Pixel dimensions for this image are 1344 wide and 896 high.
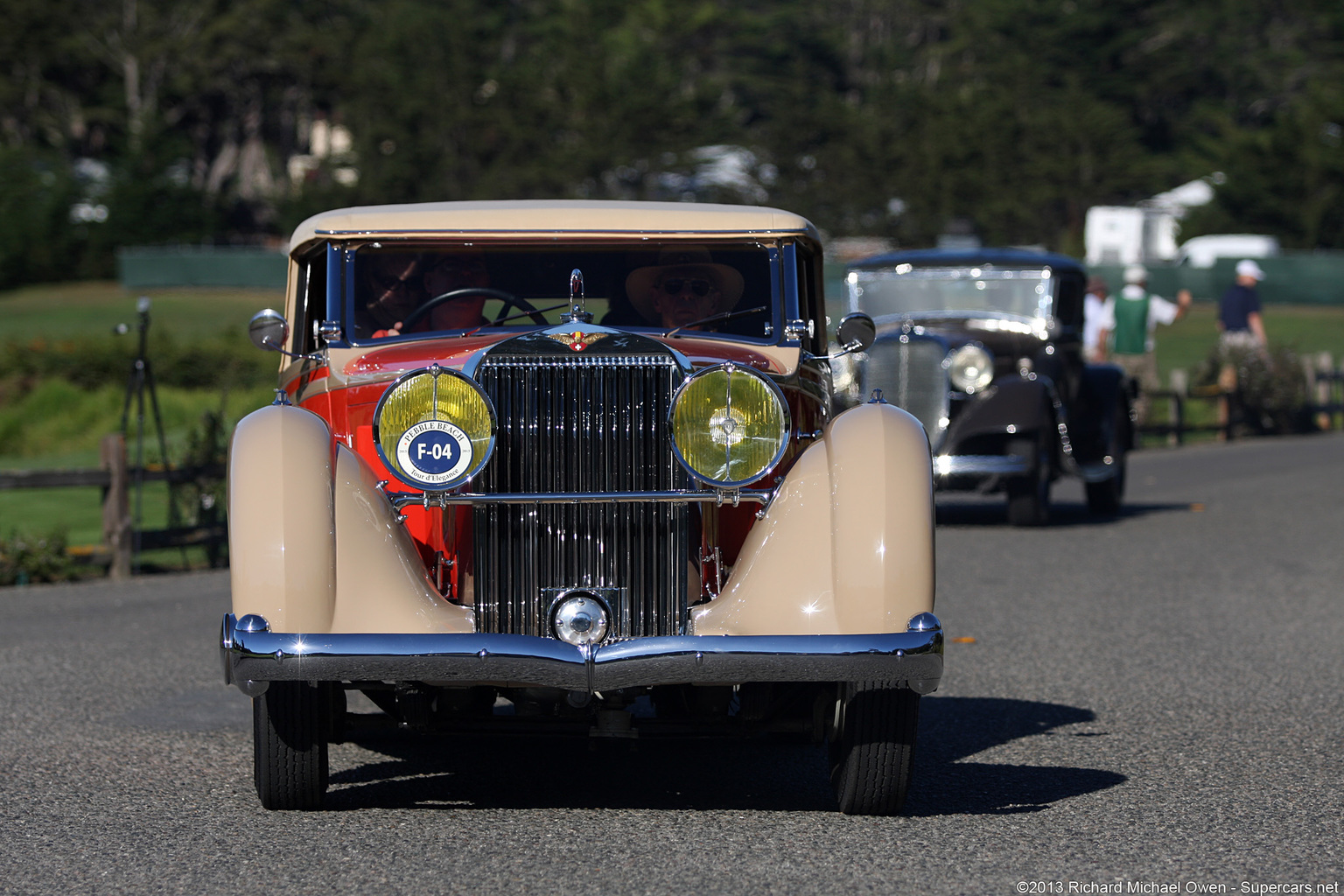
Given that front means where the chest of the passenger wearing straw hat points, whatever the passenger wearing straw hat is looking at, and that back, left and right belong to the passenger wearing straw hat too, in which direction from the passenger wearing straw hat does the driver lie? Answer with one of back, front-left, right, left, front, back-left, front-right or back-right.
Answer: right

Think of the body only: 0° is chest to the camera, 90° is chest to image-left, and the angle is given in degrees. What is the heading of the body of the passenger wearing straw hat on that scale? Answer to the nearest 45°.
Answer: approximately 0°

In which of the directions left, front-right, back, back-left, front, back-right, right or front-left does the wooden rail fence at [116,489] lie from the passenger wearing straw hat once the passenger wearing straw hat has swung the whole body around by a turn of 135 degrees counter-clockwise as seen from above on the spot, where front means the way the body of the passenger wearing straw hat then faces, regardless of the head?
left

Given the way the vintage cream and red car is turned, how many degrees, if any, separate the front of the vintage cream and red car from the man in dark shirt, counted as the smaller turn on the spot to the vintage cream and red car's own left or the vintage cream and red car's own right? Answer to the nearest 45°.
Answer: approximately 135° to the vintage cream and red car's own left

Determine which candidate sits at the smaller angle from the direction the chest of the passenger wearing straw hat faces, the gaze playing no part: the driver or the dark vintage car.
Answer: the driver

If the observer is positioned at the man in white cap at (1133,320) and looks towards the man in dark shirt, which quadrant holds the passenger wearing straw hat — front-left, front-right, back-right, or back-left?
back-right

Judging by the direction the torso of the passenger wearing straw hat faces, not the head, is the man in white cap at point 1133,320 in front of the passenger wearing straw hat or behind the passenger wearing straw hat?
behind

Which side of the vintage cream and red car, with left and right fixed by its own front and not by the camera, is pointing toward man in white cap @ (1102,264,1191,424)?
back

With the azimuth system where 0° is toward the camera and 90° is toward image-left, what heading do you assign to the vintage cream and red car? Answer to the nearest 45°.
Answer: approximately 0°

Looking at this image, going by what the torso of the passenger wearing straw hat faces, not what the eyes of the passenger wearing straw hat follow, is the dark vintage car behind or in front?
behind
